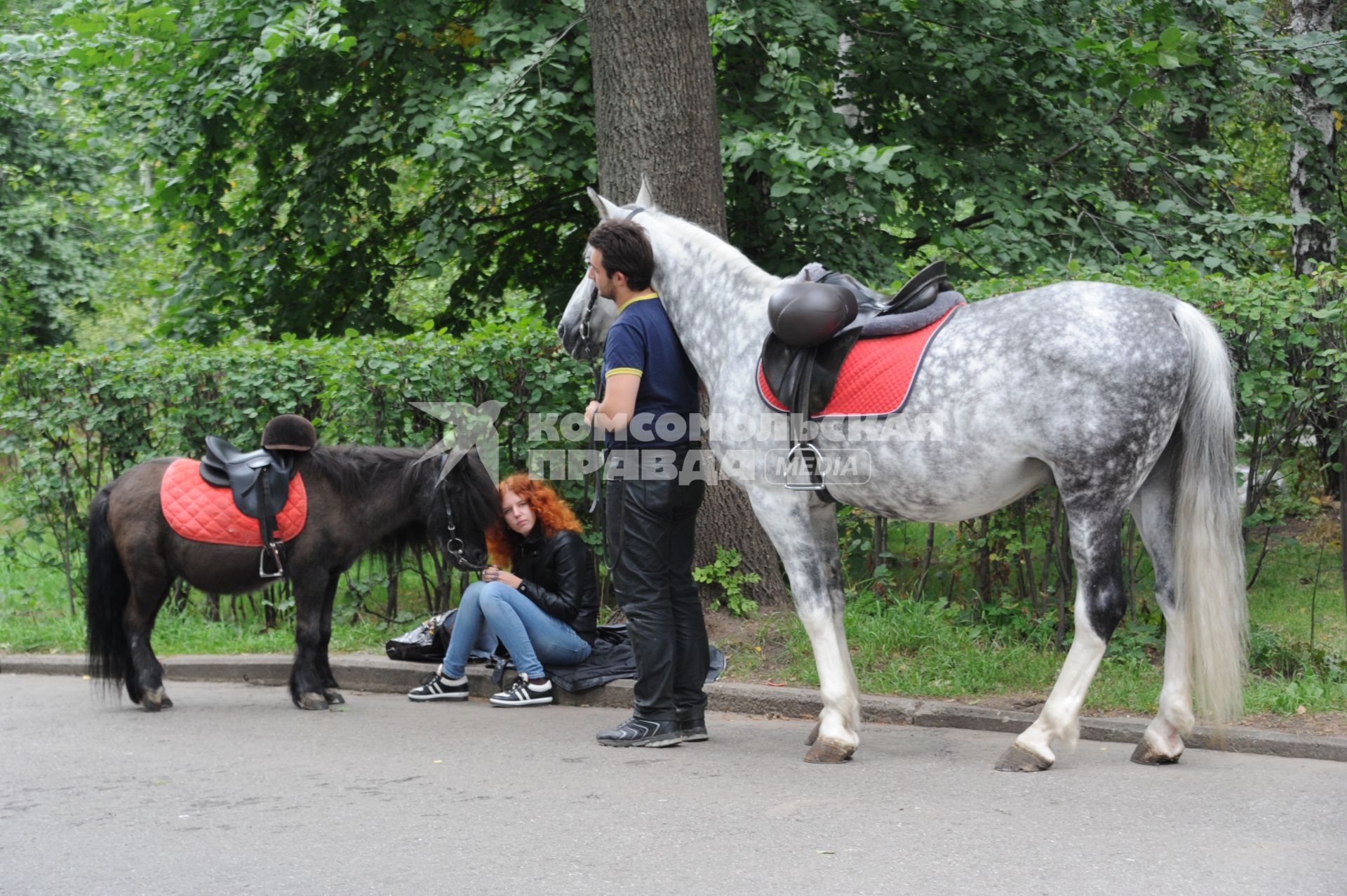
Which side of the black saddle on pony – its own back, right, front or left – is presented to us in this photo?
right

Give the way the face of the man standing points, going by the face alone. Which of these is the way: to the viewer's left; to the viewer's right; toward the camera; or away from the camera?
to the viewer's left

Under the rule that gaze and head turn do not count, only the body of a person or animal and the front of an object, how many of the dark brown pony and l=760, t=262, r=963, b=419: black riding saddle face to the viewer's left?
1

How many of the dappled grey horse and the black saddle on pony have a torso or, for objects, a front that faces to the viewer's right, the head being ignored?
1

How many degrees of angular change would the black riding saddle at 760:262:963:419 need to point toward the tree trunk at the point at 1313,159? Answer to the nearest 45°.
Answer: approximately 135° to its right

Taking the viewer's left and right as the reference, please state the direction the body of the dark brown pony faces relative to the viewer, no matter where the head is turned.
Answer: facing to the right of the viewer

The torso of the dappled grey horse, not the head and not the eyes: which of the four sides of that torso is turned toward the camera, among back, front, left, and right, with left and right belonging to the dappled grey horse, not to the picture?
left

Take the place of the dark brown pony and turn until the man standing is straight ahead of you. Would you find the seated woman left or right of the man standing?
left

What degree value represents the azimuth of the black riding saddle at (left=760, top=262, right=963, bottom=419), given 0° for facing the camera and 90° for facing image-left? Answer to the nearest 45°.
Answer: approximately 90°

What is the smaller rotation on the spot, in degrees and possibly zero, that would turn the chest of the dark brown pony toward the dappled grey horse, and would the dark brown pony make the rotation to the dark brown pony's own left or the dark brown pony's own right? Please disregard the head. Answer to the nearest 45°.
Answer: approximately 45° to the dark brown pony's own right

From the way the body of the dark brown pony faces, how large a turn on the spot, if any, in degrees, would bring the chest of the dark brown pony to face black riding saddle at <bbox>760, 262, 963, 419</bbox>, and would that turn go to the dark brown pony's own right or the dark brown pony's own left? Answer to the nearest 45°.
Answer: approximately 45° to the dark brown pony's own right

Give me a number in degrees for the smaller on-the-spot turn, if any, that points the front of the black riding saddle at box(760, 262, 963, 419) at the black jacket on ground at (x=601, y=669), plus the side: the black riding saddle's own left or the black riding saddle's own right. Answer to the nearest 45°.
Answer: approximately 45° to the black riding saddle's own right

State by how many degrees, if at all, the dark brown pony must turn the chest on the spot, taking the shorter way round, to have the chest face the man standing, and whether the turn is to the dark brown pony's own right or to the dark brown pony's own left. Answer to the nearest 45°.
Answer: approximately 45° to the dark brown pony's own right
